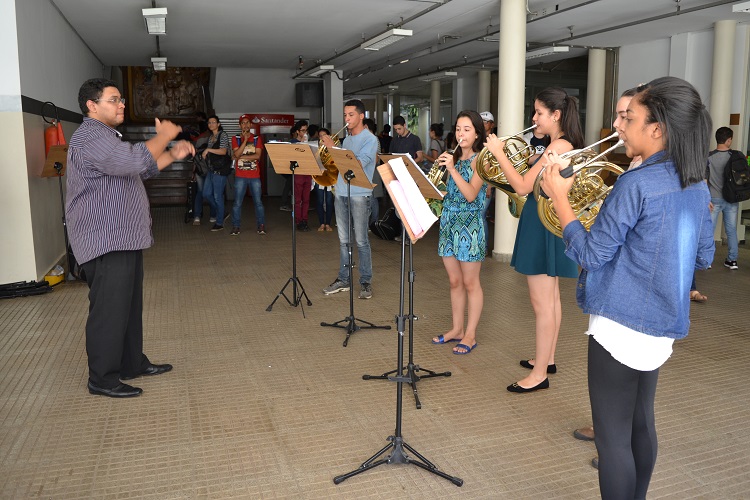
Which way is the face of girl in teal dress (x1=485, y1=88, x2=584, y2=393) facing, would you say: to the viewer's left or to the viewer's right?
to the viewer's left

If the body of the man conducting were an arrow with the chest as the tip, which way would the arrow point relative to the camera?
to the viewer's right

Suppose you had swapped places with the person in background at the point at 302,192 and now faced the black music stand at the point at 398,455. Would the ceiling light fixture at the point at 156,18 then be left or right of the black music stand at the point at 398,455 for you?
right

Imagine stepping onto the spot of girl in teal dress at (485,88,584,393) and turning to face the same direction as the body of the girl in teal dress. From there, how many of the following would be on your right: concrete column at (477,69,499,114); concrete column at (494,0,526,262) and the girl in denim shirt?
2

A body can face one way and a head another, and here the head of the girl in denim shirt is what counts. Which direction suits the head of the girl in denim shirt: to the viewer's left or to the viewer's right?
to the viewer's left

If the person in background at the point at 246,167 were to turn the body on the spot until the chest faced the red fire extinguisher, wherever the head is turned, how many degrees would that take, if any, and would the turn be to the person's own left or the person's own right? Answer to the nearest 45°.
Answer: approximately 45° to the person's own right

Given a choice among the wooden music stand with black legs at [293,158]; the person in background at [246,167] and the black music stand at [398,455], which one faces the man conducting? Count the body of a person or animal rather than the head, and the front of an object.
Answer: the person in background

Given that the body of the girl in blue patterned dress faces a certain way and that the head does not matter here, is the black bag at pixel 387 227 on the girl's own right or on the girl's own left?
on the girl's own right

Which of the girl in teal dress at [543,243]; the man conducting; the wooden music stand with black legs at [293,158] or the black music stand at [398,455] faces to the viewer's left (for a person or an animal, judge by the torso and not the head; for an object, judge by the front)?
the girl in teal dress

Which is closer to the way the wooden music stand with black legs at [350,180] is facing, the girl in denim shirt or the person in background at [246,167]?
the person in background
